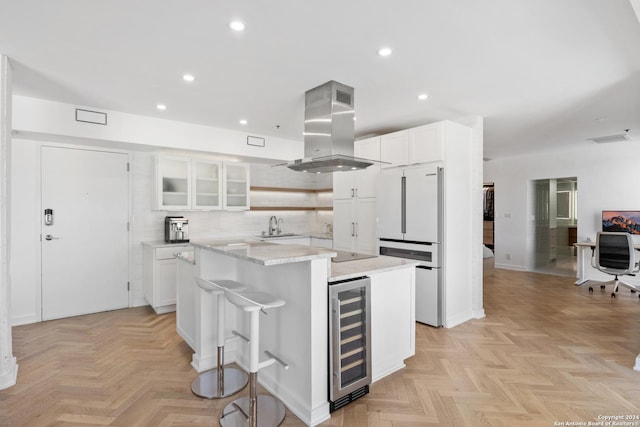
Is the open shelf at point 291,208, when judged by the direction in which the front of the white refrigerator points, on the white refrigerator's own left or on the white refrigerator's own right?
on the white refrigerator's own right

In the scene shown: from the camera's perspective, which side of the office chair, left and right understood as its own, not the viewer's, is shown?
back

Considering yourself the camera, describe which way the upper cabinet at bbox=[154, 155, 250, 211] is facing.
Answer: facing the viewer and to the right of the viewer

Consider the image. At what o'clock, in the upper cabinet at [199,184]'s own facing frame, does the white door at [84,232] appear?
The white door is roughly at 4 o'clock from the upper cabinet.

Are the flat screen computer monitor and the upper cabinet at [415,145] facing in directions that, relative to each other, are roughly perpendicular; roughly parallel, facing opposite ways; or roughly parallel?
roughly parallel

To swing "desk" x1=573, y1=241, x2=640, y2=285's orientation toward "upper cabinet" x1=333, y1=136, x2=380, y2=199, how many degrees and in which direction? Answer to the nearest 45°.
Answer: approximately 45° to its right

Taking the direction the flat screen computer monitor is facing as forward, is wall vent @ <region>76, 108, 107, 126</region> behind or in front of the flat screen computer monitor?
in front

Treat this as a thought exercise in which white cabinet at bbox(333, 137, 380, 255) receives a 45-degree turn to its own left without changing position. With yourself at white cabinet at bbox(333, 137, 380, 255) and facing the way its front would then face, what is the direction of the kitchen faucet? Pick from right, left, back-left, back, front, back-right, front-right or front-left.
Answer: back-right

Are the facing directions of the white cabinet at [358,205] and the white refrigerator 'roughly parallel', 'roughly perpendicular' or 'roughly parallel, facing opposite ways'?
roughly parallel

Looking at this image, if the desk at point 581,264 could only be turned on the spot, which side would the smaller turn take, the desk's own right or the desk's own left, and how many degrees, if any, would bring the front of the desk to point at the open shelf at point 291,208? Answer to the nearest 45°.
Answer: approximately 45° to the desk's own right

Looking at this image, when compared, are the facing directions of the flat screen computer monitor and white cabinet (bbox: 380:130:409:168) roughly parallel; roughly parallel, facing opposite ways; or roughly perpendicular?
roughly parallel

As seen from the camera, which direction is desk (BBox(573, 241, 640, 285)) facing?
toward the camera

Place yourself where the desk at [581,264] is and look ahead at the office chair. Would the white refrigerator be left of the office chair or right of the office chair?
right

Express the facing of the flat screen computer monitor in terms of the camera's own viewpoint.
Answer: facing the viewer

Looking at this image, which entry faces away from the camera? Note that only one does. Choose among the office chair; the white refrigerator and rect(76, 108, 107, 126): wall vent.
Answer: the office chair

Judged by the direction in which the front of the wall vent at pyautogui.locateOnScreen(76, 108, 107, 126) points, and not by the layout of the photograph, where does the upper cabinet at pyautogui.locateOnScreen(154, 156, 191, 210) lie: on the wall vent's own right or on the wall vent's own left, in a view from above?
on the wall vent's own left

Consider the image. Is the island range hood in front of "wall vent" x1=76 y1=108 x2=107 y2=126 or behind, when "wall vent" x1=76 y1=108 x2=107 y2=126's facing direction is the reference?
in front

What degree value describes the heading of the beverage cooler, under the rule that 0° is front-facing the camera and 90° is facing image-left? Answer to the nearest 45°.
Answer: approximately 315°

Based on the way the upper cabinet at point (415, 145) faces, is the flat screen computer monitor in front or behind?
behind

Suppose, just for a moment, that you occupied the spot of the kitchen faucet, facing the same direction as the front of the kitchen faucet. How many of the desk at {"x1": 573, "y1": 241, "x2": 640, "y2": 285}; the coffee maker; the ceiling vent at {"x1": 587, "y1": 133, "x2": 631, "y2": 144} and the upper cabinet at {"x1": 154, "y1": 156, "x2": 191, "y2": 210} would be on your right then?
2
